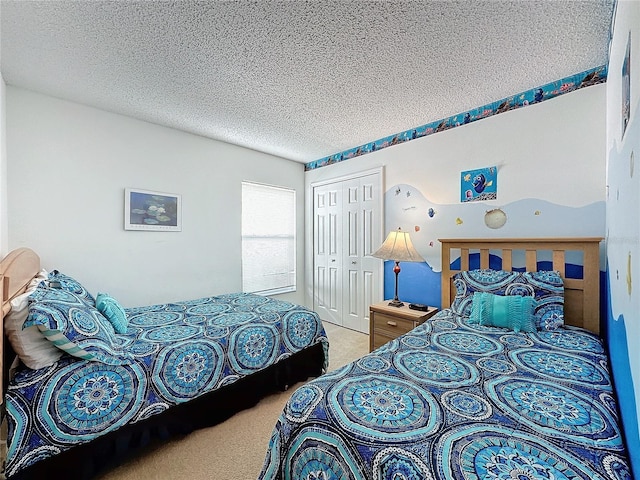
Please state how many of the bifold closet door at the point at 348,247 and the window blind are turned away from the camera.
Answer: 0

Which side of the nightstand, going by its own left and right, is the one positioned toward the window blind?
right

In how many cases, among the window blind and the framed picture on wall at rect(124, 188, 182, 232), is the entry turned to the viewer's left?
0

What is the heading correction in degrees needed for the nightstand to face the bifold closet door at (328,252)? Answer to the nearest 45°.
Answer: approximately 90° to its right

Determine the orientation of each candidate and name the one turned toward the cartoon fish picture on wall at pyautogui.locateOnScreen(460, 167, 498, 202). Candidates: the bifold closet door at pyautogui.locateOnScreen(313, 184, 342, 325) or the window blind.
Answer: the window blind

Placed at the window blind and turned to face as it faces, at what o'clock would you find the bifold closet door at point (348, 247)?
The bifold closet door is roughly at 11 o'clock from the window blind.

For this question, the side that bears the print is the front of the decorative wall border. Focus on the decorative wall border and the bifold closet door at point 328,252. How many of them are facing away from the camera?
0

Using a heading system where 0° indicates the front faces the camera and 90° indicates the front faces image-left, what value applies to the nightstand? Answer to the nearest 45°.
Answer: approximately 45°

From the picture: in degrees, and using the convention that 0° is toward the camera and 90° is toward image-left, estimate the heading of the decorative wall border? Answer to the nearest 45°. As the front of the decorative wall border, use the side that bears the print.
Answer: approximately 45°

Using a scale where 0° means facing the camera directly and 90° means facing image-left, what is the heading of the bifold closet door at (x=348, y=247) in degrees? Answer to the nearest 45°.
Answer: approximately 45°

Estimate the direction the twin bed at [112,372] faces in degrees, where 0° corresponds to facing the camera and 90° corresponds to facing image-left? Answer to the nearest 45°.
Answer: approximately 225°

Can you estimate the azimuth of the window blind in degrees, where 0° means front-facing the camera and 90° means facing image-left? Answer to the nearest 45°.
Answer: approximately 315°

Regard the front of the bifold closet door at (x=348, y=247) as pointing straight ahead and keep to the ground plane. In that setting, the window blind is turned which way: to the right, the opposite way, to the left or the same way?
to the left

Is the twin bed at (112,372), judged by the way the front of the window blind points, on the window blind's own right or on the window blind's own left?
on the window blind's own right

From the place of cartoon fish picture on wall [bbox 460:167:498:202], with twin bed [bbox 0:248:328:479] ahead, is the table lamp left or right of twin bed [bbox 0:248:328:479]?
right

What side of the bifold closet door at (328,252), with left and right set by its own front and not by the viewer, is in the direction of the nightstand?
left
